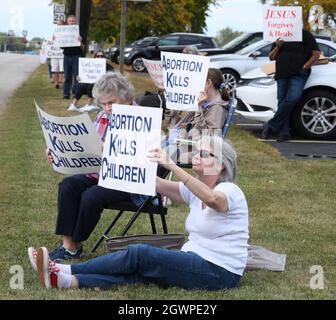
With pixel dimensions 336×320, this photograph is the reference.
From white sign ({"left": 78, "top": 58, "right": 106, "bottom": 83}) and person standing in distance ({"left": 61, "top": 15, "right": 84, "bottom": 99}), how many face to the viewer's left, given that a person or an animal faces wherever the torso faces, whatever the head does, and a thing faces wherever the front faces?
0

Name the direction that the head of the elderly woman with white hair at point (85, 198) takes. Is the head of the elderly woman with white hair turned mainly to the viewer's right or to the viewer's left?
to the viewer's left

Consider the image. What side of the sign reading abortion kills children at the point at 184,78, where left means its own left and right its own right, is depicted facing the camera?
front

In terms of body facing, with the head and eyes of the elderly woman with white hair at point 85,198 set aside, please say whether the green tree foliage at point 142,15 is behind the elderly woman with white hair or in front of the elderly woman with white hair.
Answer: behind

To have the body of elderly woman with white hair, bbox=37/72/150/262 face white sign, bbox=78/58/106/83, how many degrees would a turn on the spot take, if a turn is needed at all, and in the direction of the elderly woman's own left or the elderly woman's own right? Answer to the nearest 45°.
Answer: approximately 135° to the elderly woman's own right

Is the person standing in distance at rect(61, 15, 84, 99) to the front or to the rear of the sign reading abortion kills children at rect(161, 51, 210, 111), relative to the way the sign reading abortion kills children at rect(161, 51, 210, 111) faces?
to the rear

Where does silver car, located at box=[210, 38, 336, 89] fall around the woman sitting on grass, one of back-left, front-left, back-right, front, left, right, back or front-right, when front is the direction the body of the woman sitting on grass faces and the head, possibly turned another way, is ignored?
right

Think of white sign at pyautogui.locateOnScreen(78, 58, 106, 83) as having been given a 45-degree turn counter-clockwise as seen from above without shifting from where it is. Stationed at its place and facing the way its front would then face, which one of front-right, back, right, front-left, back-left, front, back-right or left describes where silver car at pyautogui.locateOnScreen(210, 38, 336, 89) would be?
left

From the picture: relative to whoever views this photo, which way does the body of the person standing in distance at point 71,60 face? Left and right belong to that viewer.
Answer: facing the viewer

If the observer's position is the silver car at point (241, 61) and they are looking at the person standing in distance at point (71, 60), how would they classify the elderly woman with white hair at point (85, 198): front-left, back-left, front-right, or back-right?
front-left

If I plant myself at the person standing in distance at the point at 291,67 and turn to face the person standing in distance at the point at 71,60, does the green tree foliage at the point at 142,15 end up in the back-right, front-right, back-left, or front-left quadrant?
front-right

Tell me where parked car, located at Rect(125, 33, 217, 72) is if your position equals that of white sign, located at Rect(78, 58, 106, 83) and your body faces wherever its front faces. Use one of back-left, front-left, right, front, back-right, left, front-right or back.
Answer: back

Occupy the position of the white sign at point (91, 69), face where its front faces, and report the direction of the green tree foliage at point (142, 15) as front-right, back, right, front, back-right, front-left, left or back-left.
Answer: back
